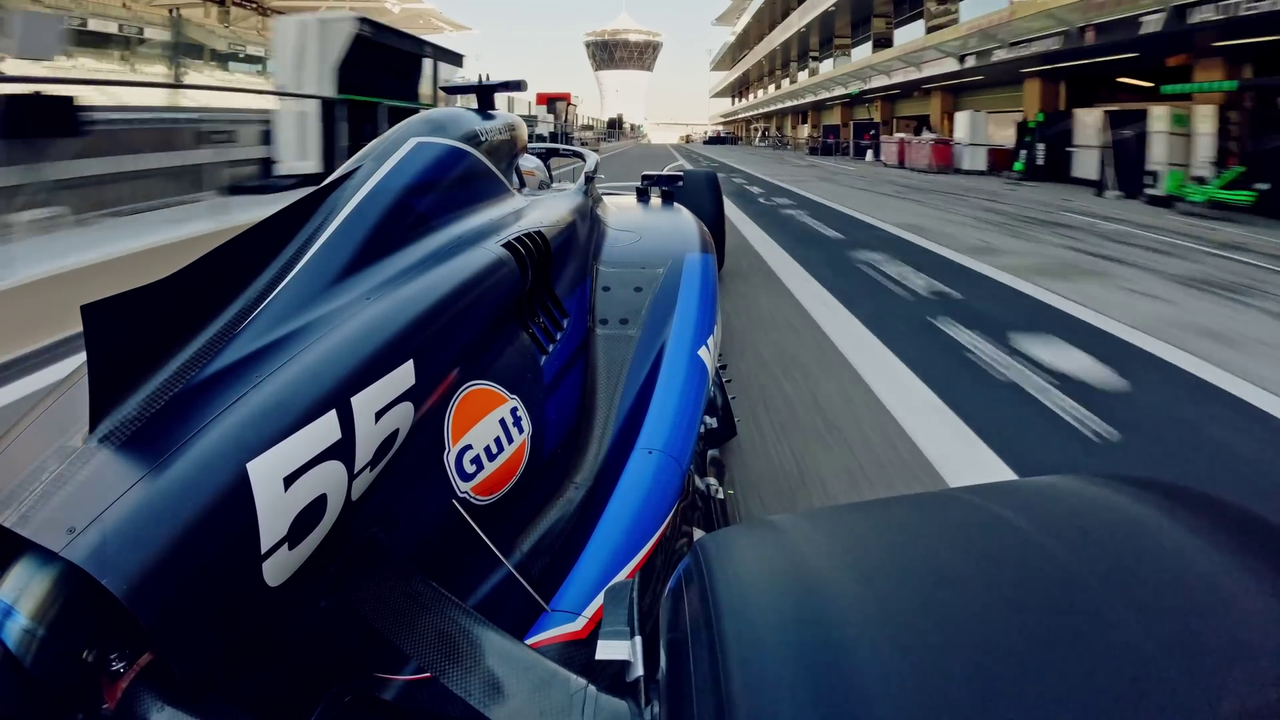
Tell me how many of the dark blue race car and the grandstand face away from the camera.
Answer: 1

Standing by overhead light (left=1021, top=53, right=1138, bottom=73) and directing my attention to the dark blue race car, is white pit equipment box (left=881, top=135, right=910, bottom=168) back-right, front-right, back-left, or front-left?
back-right

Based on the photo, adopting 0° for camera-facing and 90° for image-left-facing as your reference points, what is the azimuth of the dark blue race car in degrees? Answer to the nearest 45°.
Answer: approximately 180°

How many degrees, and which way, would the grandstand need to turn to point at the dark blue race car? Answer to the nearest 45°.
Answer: approximately 45° to its right

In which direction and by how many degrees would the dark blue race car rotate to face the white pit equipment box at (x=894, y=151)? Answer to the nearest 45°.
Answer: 0° — it already faces it

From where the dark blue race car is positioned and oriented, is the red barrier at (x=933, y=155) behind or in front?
in front

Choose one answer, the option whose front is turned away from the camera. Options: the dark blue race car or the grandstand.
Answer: the dark blue race car
